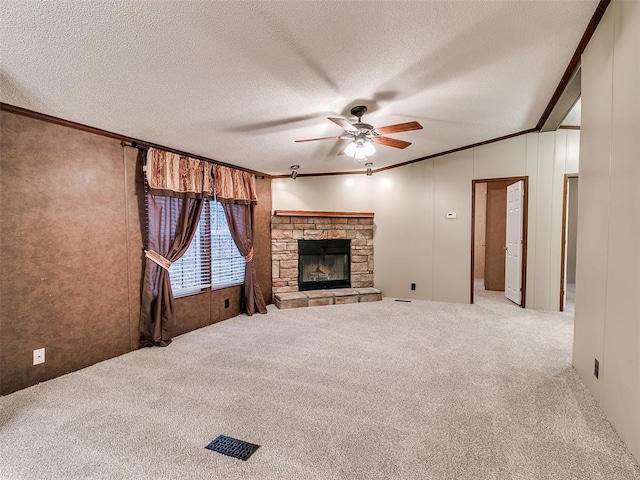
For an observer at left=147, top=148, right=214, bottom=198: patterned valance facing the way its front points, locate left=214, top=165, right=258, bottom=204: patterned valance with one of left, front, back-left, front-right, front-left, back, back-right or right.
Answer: left

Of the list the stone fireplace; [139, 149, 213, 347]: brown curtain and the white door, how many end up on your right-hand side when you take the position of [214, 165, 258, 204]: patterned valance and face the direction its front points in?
1

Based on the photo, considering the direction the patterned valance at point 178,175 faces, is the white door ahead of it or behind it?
ahead

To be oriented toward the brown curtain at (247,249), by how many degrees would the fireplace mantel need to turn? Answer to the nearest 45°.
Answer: approximately 45° to its right

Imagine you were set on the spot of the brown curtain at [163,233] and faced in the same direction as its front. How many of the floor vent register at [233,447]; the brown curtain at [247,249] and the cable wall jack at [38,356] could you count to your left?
1

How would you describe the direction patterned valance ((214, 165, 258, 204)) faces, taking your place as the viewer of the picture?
facing the viewer and to the right of the viewer

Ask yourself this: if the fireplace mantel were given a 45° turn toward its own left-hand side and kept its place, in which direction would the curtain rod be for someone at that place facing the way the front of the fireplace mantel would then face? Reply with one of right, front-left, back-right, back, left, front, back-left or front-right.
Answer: right

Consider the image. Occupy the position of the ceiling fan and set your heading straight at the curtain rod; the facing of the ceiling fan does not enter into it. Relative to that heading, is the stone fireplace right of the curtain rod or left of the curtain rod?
right

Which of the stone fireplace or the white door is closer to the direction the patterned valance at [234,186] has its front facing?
the white door

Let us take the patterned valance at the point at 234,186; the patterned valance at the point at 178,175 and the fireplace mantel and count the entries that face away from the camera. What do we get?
0

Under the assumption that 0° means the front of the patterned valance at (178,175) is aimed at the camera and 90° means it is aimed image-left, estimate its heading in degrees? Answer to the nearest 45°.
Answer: approximately 315°

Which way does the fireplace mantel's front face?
toward the camera

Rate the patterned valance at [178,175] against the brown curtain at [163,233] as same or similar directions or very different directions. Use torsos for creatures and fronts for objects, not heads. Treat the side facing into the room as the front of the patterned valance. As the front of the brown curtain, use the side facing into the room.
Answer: same or similar directions

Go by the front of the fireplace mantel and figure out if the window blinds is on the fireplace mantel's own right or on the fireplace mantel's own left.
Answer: on the fireplace mantel's own right

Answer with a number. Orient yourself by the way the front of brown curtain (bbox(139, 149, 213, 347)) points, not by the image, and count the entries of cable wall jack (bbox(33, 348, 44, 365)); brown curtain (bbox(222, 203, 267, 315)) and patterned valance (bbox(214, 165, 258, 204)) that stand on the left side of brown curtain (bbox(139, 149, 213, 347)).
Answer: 2
